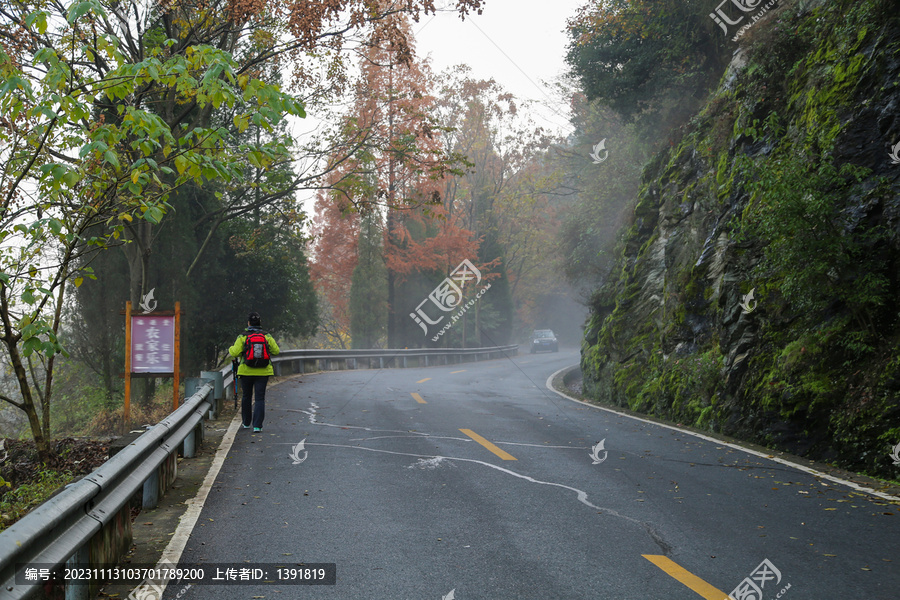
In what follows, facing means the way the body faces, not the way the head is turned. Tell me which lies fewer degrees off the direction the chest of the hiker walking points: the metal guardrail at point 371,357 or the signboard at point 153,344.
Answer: the metal guardrail

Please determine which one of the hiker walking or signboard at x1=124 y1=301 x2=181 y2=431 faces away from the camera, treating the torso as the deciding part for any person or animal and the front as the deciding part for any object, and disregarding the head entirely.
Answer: the hiker walking

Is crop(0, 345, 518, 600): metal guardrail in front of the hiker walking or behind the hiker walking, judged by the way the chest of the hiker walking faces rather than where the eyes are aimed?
behind

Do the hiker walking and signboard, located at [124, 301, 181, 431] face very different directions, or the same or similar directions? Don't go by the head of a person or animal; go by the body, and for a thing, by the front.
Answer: very different directions

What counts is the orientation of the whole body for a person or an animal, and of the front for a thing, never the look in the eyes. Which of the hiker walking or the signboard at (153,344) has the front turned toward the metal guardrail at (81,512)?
the signboard

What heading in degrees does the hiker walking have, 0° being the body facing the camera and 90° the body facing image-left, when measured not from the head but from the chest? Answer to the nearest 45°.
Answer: approximately 180°

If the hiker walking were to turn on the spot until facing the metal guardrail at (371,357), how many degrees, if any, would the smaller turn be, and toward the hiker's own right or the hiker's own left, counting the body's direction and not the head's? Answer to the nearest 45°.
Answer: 0° — they already face it

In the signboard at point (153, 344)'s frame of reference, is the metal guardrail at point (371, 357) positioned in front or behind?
behind

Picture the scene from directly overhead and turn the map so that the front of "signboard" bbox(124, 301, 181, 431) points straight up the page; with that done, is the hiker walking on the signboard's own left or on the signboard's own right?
on the signboard's own left

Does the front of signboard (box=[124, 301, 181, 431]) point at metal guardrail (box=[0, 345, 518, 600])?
yes

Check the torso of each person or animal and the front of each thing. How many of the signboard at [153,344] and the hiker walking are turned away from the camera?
1

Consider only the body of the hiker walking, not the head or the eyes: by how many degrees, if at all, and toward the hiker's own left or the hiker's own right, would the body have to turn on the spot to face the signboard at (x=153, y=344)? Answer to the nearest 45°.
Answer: approximately 45° to the hiker's own left
